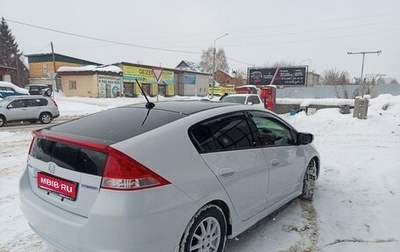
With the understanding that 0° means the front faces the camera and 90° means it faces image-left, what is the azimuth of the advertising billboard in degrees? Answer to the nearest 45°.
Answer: approximately 0°

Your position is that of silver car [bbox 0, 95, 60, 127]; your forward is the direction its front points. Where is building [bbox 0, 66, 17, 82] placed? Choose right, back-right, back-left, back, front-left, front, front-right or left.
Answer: right

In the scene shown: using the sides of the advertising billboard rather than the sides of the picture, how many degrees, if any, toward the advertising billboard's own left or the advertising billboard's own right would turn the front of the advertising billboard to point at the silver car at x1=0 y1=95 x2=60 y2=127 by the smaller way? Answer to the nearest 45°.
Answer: approximately 45° to the advertising billboard's own right

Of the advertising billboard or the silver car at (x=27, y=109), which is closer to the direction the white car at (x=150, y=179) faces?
the advertising billboard

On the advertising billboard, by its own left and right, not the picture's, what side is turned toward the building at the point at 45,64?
right

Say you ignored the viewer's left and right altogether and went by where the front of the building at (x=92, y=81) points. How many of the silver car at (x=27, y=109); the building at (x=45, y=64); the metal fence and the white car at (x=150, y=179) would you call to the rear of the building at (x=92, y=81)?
1

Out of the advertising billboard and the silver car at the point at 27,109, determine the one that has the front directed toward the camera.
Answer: the advertising billboard

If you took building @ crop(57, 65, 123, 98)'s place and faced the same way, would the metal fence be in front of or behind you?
in front

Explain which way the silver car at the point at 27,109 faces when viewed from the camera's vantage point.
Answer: facing to the left of the viewer

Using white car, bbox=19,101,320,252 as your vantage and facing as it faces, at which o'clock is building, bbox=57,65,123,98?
The building is roughly at 10 o'clock from the white car.

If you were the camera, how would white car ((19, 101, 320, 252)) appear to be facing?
facing away from the viewer and to the right of the viewer

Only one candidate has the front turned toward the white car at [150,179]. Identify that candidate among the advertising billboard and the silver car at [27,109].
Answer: the advertising billboard

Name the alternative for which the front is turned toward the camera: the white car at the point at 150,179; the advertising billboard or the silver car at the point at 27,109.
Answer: the advertising billboard

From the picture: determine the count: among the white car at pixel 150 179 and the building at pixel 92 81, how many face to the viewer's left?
0

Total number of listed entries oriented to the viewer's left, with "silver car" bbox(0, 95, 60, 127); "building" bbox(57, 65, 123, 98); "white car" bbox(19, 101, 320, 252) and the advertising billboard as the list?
1

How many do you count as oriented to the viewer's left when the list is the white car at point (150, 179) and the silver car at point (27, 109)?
1

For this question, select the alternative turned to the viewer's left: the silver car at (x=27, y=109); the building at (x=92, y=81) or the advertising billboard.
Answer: the silver car

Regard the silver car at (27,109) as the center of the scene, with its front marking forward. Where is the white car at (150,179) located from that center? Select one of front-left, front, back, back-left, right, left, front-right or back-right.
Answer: left

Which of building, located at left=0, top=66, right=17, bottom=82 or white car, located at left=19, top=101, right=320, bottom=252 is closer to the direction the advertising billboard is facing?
the white car
